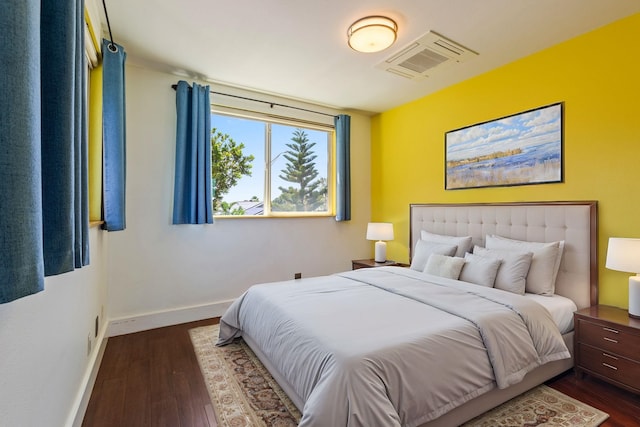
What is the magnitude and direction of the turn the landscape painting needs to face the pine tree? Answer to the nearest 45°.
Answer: approximately 45° to its right

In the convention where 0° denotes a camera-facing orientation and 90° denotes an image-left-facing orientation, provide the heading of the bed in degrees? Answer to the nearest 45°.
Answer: approximately 45°

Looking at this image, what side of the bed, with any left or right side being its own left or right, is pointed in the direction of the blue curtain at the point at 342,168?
right

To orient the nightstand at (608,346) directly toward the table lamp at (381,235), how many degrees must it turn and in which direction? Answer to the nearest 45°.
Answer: approximately 45° to its right

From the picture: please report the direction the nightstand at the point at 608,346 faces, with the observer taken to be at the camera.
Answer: facing the viewer and to the left of the viewer

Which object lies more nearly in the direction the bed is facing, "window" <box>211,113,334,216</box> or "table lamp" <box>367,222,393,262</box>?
the window

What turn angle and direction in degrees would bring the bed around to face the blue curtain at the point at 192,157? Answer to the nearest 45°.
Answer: approximately 45° to its right

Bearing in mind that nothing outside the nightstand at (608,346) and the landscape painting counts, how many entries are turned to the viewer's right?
0

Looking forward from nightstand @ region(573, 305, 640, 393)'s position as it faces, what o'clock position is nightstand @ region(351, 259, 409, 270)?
nightstand @ region(351, 259, 409, 270) is roughly at 2 o'clock from nightstand @ region(573, 305, 640, 393).

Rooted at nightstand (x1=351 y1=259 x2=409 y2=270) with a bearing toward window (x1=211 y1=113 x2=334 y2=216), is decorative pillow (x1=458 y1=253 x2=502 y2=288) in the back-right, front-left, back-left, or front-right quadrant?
back-left

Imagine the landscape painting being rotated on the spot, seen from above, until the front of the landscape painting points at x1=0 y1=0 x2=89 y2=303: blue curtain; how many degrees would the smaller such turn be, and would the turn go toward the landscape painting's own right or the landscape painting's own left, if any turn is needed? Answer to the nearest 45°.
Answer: approximately 45° to the landscape painting's own left

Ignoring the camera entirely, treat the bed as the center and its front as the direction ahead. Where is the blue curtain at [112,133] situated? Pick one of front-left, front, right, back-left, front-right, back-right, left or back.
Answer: front-right
